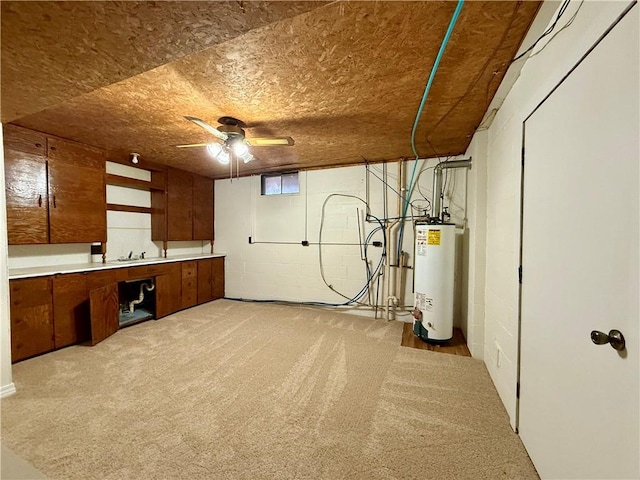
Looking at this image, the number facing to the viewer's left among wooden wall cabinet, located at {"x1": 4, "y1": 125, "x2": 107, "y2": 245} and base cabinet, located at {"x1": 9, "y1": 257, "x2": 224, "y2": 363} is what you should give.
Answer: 0

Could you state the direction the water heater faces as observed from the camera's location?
facing the viewer and to the left of the viewer

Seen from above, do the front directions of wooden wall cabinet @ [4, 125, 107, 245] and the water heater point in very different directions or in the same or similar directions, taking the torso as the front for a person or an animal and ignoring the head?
very different directions

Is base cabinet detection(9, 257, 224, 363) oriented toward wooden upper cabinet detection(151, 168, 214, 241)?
no

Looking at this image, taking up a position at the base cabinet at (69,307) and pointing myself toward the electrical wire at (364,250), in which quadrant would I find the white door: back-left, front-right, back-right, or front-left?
front-right

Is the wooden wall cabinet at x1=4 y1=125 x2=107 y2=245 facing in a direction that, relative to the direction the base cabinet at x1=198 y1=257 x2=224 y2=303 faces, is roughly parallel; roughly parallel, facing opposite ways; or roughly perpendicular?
roughly parallel

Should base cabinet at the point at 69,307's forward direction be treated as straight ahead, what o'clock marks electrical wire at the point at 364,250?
The electrical wire is roughly at 11 o'clock from the base cabinet.

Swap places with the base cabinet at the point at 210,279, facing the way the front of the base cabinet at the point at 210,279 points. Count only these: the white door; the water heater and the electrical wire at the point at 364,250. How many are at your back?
0

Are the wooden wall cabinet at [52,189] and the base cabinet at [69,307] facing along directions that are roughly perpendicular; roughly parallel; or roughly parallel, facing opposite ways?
roughly parallel

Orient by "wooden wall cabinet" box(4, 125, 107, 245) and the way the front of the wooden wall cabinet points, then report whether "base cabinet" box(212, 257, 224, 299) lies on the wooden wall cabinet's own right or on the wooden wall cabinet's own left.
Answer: on the wooden wall cabinet's own left

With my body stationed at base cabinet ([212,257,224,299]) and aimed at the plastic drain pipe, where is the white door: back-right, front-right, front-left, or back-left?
front-left

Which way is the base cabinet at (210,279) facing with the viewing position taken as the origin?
facing the viewer and to the right of the viewer

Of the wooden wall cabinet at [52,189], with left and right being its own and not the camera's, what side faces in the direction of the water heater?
front

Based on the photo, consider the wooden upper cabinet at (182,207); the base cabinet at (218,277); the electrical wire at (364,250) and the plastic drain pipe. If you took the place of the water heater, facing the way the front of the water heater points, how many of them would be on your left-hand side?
0

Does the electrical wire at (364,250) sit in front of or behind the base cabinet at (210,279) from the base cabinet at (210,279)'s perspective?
in front

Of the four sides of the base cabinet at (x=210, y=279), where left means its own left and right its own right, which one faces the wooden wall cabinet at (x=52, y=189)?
right

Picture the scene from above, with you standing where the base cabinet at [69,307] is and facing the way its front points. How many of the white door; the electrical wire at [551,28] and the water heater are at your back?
0
